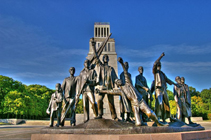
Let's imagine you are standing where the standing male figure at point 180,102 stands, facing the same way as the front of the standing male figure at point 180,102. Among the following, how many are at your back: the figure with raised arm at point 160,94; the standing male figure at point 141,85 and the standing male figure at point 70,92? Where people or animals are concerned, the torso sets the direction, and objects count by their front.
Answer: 0

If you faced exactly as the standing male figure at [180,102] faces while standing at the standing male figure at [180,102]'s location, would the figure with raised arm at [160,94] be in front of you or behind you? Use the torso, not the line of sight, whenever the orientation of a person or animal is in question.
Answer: in front

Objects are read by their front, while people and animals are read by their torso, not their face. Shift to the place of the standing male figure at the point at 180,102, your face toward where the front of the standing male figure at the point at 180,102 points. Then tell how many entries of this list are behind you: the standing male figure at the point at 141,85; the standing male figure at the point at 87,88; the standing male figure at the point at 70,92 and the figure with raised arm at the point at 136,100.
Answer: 0

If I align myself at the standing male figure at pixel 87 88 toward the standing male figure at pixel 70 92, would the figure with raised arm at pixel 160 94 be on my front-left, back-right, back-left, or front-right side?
back-right

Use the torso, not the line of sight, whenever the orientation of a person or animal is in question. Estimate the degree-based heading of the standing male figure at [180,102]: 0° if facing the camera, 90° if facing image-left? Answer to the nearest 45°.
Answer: approximately 45°

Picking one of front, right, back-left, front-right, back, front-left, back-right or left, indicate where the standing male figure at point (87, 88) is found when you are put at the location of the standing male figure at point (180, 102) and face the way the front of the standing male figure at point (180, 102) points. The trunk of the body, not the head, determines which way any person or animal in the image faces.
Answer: front

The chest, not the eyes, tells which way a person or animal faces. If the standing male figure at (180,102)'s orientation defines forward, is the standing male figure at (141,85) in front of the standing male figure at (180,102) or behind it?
in front

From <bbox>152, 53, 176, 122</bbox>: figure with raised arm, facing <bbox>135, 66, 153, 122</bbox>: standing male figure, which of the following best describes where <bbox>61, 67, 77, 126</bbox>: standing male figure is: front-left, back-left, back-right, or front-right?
front-left

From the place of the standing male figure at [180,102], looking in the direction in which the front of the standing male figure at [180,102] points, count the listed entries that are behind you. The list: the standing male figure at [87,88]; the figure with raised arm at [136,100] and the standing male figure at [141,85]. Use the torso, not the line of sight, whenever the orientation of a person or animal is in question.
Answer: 0

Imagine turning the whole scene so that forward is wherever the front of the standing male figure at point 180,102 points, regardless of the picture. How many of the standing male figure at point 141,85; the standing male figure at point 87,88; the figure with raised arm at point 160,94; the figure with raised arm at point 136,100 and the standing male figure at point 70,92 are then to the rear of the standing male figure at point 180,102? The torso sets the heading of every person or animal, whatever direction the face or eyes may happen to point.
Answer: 0

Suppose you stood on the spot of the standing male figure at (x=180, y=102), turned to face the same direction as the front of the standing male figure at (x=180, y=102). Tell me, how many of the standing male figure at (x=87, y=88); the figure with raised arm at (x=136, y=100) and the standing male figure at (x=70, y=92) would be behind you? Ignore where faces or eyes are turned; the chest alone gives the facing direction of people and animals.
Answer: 0

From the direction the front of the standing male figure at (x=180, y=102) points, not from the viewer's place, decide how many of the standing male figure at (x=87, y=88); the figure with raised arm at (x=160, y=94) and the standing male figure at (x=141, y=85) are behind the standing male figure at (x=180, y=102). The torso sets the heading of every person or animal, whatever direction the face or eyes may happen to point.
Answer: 0
